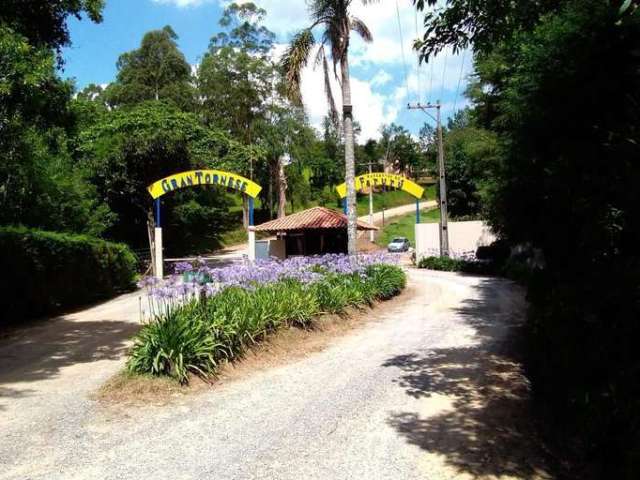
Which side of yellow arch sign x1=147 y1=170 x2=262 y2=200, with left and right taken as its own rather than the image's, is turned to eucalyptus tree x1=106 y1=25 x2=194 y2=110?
back

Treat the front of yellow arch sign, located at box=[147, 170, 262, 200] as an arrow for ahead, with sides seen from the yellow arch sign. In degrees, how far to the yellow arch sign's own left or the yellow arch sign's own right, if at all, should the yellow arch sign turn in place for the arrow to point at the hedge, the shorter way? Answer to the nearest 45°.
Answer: approximately 45° to the yellow arch sign's own right

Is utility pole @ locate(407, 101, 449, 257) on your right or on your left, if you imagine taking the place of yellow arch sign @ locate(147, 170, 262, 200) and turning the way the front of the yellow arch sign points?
on your left

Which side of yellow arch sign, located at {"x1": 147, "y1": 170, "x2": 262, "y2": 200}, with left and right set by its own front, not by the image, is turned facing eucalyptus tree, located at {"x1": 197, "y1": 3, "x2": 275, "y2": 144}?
back

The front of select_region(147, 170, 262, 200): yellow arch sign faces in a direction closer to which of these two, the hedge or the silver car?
the hedge

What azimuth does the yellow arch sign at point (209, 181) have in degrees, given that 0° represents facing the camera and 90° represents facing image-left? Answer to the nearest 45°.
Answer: approximately 0°
